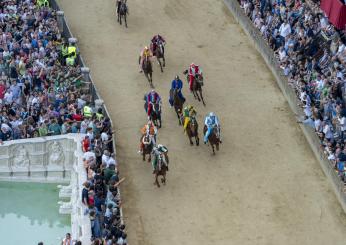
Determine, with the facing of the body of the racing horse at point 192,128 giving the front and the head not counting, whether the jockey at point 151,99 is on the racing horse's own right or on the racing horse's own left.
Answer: on the racing horse's own right

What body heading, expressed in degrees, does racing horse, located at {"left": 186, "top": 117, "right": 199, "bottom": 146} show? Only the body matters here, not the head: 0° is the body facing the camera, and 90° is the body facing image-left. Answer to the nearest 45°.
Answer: approximately 0°

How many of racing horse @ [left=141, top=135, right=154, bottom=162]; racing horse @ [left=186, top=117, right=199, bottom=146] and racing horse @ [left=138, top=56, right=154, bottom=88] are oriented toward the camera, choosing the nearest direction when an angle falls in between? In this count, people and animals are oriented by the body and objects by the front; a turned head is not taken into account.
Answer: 3

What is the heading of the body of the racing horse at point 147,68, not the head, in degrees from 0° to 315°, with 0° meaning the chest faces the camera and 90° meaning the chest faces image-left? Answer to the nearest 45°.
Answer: approximately 0°
